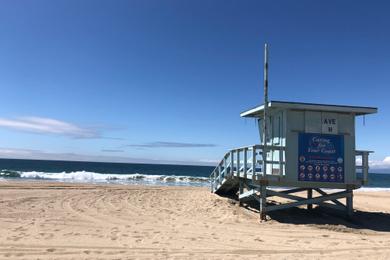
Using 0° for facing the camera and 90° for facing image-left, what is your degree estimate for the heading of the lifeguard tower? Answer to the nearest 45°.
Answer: approximately 180°
